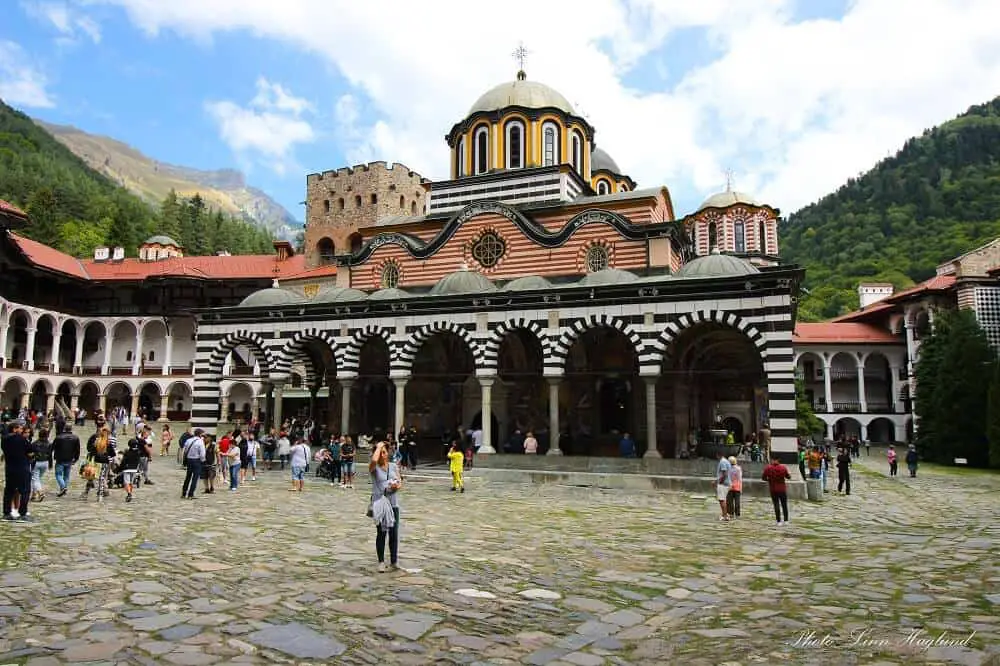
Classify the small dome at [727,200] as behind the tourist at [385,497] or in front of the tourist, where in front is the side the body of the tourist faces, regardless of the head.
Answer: behind

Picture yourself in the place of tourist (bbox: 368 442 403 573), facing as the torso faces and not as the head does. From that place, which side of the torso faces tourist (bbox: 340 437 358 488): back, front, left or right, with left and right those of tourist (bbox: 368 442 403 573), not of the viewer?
back

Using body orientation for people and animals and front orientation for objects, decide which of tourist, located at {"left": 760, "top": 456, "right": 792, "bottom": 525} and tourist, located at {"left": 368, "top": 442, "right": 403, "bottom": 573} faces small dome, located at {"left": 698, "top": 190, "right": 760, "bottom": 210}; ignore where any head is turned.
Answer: tourist, located at {"left": 760, "top": 456, "right": 792, "bottom": 525}

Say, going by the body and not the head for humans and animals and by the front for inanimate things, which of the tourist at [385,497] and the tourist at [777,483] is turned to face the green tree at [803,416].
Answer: the tourist at [777,483]

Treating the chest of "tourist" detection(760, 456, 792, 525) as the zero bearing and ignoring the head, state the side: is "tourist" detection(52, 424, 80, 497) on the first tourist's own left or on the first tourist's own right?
on the first tourist's own left

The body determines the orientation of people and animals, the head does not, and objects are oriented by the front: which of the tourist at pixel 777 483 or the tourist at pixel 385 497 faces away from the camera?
the tourist at pixel 777 483

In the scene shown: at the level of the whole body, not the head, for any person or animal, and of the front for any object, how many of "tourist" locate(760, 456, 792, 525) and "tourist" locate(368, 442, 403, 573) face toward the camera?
1

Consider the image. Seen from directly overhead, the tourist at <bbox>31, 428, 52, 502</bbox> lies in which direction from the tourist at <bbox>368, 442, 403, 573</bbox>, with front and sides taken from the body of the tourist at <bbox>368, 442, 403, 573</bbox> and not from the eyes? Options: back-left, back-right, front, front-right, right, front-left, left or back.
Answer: back-right

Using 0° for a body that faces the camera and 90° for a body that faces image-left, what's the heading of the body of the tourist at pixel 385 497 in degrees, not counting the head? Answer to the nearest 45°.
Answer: approximately 0°

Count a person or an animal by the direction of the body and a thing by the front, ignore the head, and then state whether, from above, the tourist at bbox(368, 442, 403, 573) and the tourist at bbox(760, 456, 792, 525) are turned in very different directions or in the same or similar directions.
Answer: very different directions

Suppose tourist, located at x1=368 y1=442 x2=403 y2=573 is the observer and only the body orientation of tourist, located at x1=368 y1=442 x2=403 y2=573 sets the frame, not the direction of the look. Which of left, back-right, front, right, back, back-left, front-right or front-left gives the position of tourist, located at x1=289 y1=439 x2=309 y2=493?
back

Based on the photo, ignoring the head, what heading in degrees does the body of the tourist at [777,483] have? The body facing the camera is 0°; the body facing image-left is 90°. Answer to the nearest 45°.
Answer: approximately 180°

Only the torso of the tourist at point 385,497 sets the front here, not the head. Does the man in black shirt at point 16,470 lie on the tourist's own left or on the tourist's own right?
on the tourist's own right
